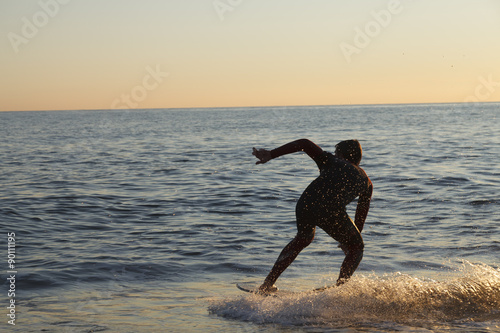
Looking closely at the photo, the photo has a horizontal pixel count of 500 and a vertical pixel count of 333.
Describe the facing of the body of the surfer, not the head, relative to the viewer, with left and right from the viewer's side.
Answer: facing away from the viewer and to the right of the viewer
